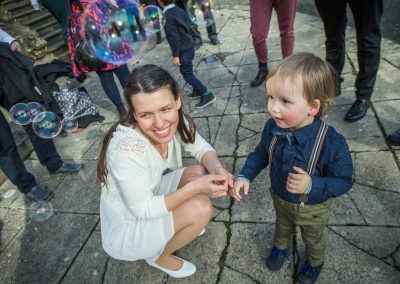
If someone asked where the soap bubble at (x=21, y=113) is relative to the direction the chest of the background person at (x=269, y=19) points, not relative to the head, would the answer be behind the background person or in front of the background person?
in front

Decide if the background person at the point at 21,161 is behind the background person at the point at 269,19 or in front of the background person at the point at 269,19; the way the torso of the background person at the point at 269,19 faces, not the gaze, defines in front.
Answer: in front

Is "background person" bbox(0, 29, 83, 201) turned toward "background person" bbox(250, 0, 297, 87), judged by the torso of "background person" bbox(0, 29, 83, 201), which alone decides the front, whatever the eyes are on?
yes

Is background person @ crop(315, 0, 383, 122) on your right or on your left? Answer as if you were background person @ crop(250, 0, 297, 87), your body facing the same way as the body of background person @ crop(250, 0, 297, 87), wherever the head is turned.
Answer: on your left

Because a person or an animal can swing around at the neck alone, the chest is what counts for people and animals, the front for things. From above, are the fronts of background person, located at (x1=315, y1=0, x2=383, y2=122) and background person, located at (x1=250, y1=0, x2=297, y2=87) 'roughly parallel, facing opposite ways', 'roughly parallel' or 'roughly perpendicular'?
roughly parallel

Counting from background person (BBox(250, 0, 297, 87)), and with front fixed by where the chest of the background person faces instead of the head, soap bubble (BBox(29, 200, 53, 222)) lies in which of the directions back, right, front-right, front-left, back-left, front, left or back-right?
front

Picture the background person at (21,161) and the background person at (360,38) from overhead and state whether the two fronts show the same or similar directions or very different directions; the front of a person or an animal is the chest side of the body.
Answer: very different directions

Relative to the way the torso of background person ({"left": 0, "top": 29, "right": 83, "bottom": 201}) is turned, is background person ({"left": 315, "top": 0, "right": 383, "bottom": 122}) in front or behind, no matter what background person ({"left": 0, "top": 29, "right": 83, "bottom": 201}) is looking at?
in front

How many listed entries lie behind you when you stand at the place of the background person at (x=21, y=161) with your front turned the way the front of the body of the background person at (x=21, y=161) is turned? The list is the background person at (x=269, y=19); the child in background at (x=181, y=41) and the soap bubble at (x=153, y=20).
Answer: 0

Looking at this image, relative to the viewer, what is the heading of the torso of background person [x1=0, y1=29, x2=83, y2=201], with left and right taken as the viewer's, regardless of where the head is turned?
facing to the right of the viewer
